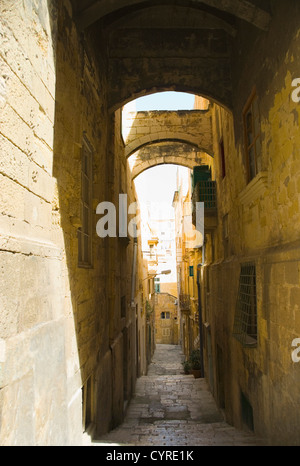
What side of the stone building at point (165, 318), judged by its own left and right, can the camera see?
front

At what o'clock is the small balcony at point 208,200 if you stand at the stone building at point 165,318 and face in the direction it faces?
The small balcony is roughly at 12 o'clock from the stone building.

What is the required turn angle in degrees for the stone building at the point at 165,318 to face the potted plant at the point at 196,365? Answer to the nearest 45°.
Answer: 0° — it already faces it

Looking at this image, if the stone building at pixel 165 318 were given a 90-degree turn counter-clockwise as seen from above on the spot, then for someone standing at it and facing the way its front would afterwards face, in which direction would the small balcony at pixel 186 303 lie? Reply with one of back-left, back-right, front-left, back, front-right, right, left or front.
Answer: right
